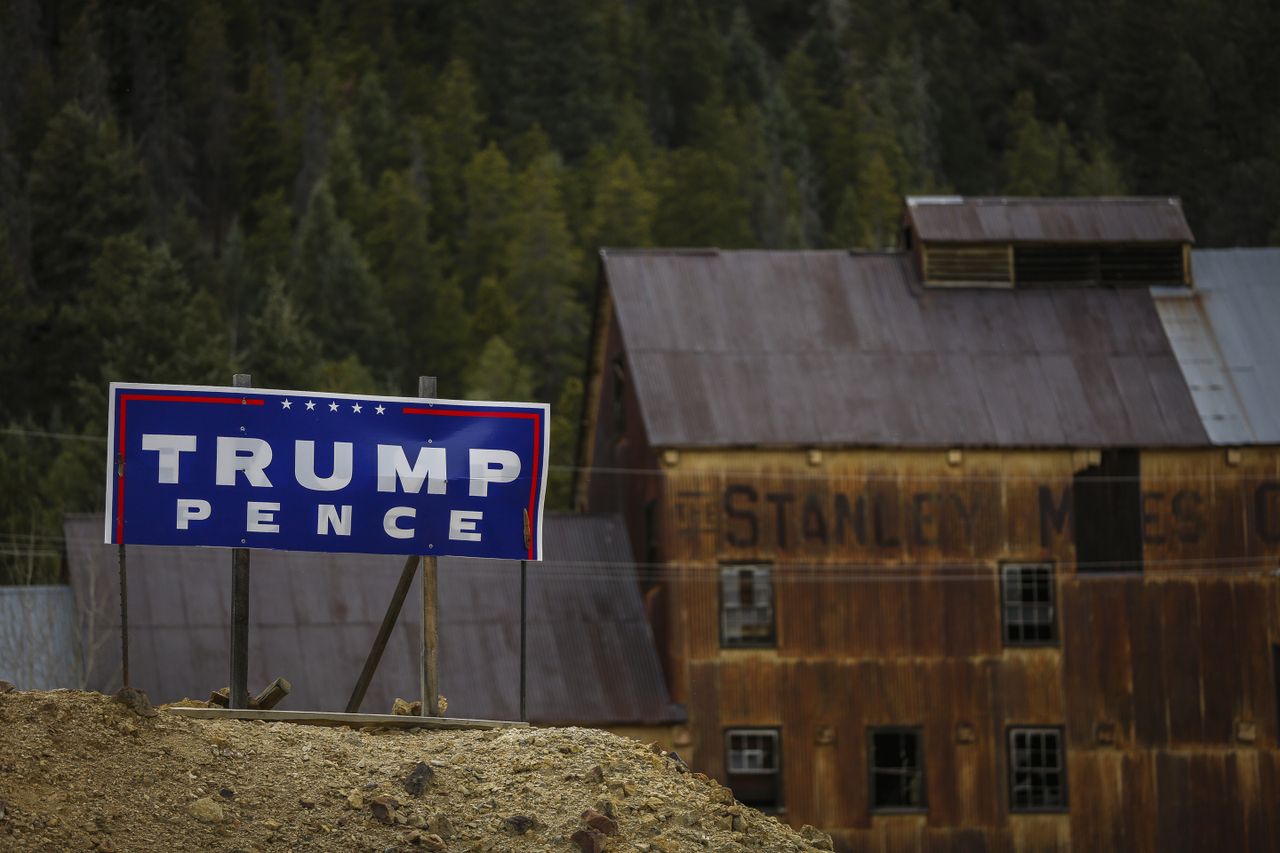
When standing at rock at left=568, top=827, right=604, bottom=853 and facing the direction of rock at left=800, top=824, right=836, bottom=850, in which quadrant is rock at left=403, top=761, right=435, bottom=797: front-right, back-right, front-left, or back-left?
back-left

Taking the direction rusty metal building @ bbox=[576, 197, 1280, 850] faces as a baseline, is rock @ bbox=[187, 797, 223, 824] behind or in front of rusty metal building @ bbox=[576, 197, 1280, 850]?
in front

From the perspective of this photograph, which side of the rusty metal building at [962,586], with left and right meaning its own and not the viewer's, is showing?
front

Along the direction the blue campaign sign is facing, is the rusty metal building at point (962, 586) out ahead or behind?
behind

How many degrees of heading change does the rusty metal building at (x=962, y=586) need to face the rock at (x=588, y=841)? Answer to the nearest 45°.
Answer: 0° — it already faces it

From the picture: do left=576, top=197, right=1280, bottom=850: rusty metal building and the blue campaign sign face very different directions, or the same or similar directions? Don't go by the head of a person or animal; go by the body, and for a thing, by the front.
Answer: same or similar directions

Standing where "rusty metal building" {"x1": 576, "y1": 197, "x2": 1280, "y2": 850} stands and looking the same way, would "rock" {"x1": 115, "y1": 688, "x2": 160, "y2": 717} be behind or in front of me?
in front

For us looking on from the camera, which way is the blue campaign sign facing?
facing the viewer

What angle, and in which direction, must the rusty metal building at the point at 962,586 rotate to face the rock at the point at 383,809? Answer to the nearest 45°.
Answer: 0° — it already faces it

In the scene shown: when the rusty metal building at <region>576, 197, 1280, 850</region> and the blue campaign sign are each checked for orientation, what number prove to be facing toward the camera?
2
